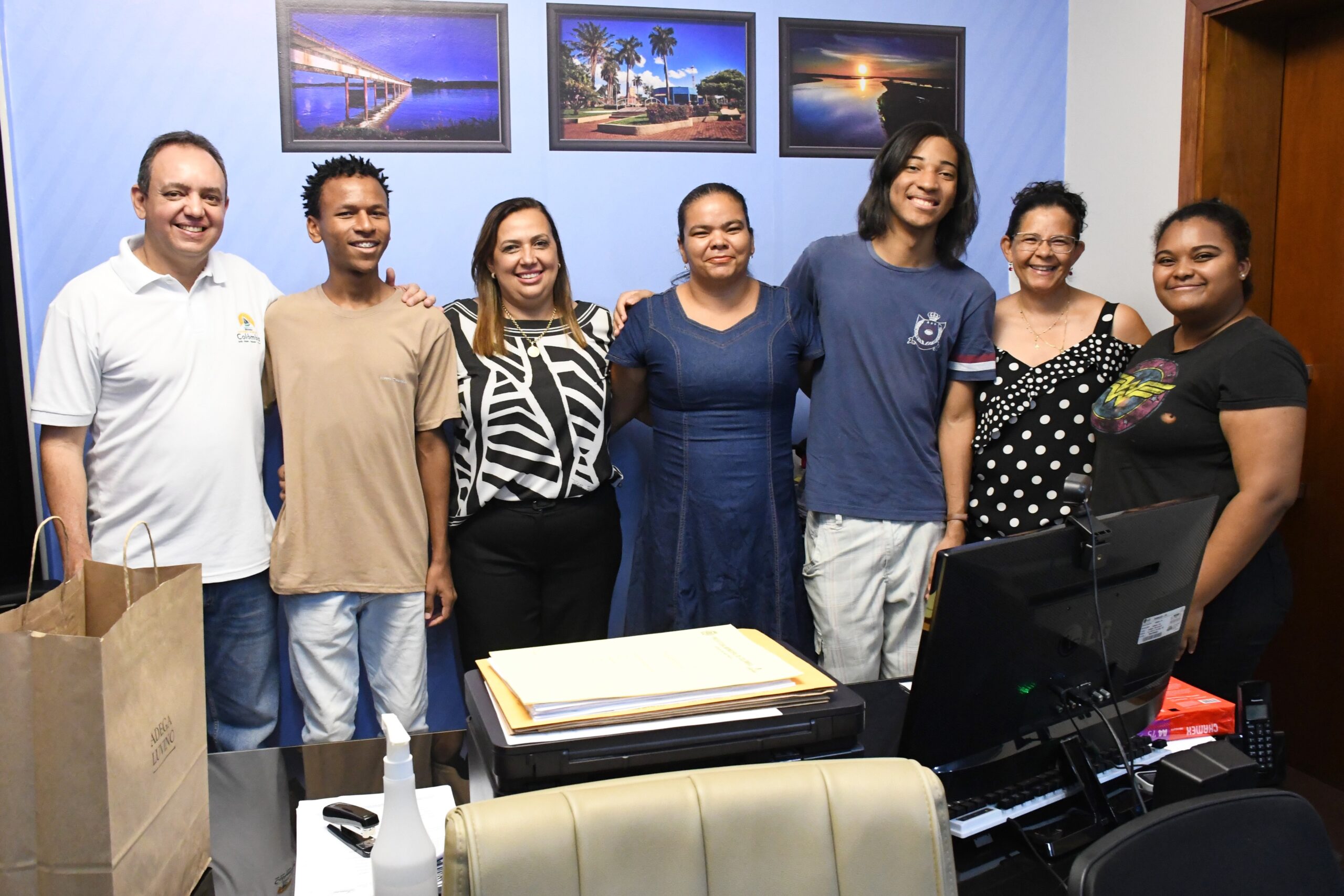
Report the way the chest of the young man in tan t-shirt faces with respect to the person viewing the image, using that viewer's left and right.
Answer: facing the viewer

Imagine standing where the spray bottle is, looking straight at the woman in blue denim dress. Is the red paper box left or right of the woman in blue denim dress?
right

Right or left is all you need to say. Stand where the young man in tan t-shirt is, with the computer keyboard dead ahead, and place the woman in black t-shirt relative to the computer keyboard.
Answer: left

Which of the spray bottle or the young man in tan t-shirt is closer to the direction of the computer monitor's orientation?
the young man in tan t-shirt

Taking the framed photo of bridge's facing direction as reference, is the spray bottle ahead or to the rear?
ahead

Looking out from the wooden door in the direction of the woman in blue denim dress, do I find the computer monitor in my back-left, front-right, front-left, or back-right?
front-left

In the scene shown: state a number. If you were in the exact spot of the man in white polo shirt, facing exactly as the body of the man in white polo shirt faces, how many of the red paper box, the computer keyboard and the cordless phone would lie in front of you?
3

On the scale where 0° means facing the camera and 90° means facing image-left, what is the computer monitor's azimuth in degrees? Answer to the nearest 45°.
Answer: approximately 135°

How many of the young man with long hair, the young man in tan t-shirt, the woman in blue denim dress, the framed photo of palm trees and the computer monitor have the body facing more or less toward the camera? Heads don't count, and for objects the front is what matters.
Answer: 4

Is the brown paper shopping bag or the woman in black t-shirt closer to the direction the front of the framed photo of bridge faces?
the brown paper shopping bag

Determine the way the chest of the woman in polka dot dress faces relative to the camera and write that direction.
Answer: toward the camera
